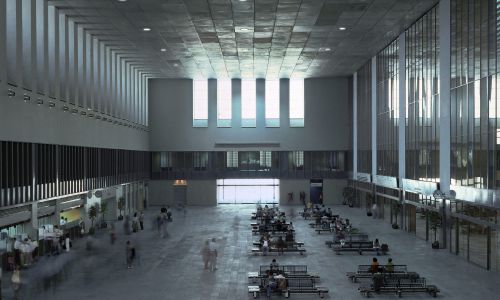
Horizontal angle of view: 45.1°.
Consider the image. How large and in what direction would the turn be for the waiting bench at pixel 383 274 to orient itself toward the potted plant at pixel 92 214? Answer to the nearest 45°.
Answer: approximately 135° to its right

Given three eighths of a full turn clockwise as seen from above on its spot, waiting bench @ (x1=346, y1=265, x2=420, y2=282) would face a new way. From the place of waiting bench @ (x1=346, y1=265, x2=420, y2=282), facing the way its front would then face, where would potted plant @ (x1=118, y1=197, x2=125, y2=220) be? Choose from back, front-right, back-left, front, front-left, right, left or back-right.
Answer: front

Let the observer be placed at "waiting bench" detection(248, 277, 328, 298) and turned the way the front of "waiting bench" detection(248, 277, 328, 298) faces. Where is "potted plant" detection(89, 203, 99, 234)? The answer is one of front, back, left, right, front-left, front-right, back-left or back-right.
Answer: back-right

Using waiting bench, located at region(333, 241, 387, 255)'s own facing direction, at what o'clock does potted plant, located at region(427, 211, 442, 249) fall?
The potted plant is roughly at 8 o'clock from the waiting bench.

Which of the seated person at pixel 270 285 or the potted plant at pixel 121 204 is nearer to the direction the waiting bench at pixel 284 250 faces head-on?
the seated person

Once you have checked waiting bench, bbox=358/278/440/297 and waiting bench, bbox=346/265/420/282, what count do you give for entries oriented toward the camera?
2

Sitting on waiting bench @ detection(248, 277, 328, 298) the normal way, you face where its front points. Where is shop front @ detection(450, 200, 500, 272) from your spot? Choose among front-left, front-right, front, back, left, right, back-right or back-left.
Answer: back-left

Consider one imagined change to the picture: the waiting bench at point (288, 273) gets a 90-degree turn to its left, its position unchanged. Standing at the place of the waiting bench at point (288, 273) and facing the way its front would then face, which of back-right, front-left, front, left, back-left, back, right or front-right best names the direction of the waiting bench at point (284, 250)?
left

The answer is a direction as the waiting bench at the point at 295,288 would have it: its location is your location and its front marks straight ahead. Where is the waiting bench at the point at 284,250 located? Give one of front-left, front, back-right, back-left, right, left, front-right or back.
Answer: back

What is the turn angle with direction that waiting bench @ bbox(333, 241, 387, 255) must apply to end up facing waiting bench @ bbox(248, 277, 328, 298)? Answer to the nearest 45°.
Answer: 0° — it already faces it

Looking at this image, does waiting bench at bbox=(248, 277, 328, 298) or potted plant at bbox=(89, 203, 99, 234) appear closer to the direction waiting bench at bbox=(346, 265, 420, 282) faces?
the waiting bench

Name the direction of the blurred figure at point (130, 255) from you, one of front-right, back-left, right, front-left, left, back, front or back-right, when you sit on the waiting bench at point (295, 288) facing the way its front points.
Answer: back-right

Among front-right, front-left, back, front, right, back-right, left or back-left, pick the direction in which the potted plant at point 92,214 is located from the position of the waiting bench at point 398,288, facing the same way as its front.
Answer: back-right

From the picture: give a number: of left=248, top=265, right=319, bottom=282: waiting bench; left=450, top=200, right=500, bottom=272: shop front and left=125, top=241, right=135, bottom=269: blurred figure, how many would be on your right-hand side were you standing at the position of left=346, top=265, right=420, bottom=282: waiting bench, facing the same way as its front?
2
